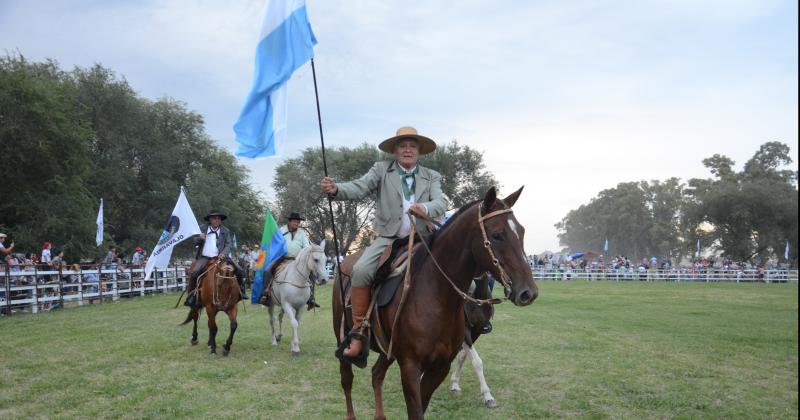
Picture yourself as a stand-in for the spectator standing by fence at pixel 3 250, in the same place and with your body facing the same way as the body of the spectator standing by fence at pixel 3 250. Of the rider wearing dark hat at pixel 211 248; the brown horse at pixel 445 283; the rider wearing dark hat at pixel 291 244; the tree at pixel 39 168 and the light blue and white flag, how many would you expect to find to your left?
1

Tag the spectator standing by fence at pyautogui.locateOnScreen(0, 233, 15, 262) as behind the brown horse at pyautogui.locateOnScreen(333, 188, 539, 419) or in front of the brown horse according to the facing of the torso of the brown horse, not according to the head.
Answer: behind

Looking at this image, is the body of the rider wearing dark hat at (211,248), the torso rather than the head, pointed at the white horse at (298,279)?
no

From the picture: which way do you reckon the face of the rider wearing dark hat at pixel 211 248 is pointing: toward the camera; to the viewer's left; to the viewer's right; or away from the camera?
toward the camera

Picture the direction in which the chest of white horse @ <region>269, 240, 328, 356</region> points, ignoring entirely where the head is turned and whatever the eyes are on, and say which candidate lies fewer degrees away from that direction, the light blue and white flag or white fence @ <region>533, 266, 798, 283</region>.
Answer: the light blue and white flag

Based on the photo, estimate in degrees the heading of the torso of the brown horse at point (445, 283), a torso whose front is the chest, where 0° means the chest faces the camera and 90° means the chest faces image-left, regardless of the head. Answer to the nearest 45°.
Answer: approximately 315°

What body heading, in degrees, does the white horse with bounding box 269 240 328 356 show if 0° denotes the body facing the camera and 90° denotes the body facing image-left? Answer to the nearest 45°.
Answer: approximately 315°

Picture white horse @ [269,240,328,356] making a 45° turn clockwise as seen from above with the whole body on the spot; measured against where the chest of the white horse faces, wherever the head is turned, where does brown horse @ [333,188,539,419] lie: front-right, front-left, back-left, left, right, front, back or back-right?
front

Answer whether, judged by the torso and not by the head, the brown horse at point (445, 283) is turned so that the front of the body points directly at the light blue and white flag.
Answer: no

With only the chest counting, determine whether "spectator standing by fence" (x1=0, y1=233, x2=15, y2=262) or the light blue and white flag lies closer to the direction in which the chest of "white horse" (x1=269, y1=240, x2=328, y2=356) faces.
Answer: the light blue and white flag

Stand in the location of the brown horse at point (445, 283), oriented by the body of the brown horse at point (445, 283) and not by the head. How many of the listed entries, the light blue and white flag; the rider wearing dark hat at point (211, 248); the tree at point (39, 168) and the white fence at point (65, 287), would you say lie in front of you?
0

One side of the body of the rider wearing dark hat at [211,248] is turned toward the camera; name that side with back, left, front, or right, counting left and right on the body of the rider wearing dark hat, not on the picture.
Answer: front

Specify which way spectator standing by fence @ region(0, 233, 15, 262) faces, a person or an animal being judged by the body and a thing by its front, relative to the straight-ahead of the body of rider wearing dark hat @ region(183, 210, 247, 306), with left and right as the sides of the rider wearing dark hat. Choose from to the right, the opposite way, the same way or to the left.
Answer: to the left

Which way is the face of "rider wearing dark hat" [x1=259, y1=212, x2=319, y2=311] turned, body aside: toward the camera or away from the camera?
toward the camera
